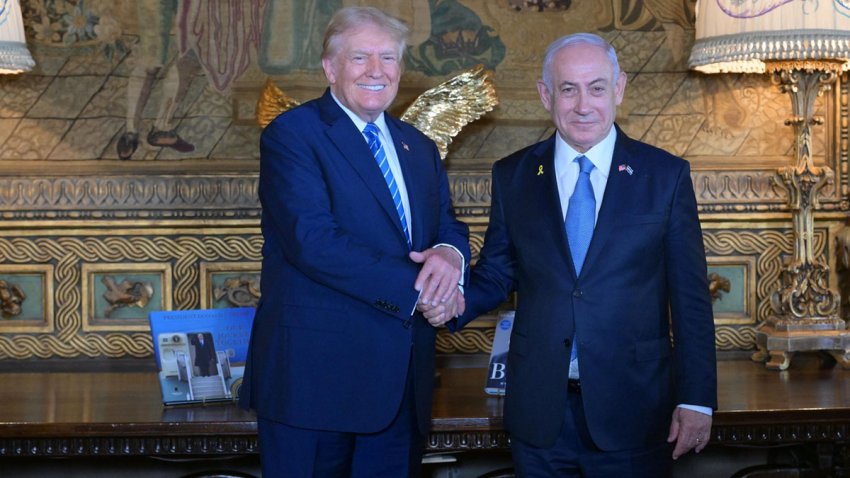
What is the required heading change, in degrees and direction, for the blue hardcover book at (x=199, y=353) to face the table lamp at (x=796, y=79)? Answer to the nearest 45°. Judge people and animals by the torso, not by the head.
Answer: approximately 90° to its left

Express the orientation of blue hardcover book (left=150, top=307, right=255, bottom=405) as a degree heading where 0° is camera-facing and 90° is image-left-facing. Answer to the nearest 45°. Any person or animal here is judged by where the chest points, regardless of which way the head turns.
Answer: approximately 0°

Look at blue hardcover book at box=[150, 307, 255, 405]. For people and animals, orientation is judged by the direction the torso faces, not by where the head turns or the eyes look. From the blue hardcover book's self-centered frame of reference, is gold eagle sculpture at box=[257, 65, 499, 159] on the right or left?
on its left
